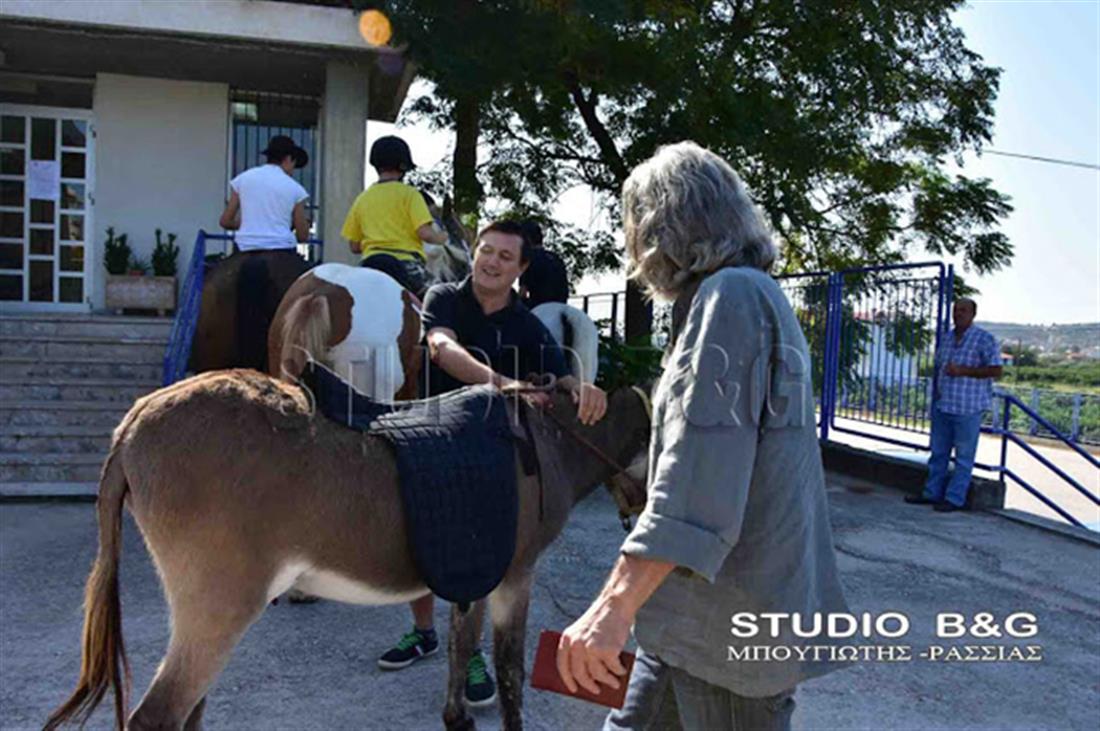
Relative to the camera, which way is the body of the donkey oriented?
to the viewer's right

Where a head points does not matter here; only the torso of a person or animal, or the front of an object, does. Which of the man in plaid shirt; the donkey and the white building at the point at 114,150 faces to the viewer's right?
the donkey

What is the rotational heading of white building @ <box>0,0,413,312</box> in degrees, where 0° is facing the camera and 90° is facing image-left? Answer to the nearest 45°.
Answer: approximately 0°

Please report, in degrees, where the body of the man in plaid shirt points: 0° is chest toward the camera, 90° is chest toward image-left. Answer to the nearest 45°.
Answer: approximately 45°

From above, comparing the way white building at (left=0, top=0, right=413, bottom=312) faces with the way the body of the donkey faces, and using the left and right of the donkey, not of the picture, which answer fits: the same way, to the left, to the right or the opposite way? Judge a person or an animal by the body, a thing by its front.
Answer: to the right
